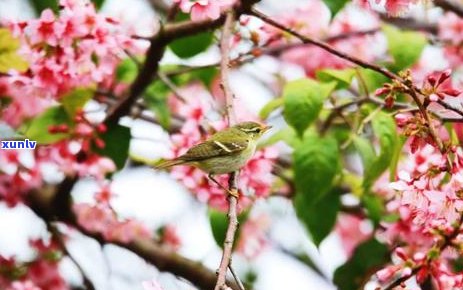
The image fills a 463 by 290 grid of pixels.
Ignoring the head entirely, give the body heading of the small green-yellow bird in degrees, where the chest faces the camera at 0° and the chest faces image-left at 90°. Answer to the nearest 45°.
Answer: approximately 270°

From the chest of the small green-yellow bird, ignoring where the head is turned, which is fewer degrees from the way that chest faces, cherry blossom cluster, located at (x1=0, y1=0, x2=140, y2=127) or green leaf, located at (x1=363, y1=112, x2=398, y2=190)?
the green leaf

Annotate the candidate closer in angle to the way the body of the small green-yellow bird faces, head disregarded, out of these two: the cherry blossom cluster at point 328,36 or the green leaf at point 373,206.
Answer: the green leaf
